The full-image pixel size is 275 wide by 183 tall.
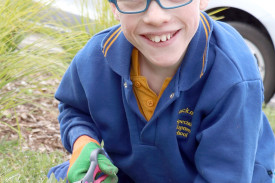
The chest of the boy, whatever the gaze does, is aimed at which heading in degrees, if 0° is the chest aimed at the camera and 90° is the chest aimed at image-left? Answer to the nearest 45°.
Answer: approximately 0°
